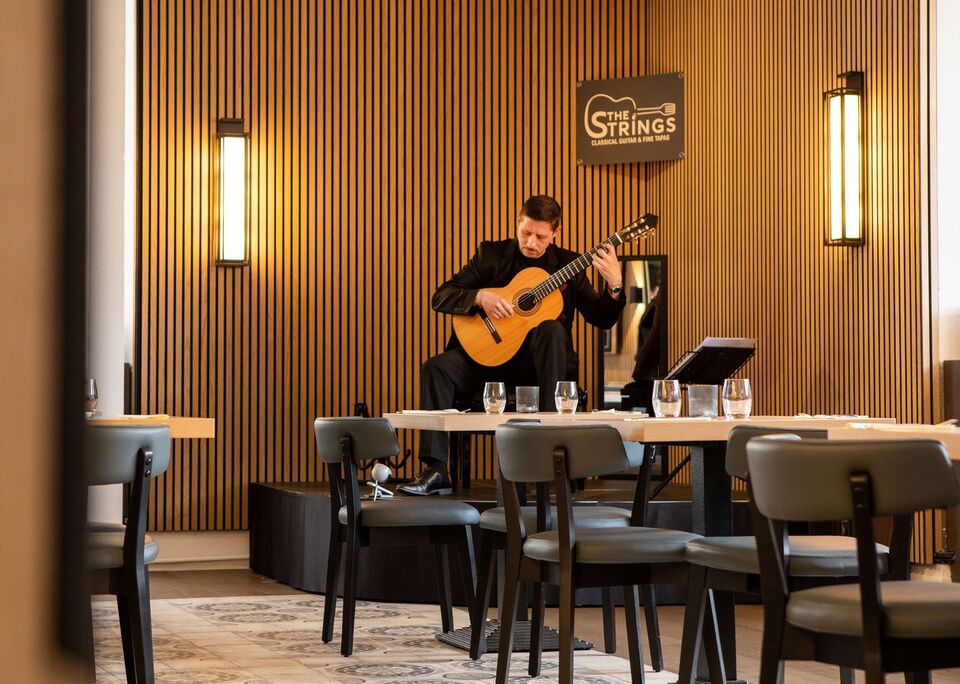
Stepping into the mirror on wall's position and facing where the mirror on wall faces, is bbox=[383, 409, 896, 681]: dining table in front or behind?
in front

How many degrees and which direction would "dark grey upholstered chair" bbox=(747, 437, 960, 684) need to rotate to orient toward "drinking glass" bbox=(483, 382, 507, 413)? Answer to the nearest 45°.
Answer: approximately 90° to its left

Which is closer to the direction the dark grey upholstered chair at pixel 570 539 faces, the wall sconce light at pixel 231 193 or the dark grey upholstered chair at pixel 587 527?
the dark grey upholstered chair

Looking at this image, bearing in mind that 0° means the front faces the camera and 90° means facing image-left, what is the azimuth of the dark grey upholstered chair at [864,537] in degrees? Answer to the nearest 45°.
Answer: approximately 225°

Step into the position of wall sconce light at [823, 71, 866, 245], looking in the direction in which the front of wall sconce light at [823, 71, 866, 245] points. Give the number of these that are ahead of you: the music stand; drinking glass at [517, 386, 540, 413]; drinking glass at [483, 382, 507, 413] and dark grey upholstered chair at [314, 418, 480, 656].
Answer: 4

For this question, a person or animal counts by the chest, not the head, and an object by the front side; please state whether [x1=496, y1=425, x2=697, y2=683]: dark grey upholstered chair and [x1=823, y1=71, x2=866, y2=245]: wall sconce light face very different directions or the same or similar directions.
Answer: very different directions

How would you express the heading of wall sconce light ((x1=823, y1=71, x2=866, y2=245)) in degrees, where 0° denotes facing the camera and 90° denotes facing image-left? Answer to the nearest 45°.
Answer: approximately 45°

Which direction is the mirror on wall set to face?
toward the camera

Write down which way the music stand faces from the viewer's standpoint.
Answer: facing away from the viewer and to the left of the viewer

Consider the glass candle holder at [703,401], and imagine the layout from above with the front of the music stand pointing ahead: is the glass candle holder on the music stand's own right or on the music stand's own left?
on the music stand's own left

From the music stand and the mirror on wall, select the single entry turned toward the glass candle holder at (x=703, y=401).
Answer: the mirror on wall

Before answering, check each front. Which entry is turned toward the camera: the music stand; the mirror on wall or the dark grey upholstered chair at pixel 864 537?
the mirror on wall

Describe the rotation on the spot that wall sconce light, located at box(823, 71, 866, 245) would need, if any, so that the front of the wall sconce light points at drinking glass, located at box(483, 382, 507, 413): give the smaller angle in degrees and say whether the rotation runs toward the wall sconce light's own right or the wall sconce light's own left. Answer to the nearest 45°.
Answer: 0° — it already faces it

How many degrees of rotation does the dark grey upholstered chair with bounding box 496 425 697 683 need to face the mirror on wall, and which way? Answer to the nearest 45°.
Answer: approximately 45° to its left

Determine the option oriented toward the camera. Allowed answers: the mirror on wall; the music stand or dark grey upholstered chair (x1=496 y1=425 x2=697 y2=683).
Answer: the mirror on wall

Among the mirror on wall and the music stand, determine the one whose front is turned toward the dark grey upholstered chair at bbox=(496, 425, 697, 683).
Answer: the mirror on wall

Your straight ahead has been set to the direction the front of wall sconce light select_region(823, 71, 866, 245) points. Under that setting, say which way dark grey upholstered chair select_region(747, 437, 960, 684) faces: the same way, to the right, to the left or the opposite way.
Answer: the opposite way

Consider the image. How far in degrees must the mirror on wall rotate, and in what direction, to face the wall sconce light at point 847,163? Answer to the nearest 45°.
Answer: approximately 45° to its left

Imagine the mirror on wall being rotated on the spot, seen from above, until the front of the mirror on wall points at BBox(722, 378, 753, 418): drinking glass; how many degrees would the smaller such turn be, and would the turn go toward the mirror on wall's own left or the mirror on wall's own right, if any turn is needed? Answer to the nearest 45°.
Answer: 0° — it already faces it

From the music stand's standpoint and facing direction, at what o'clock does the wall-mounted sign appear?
The wall-mounted sign is roughly at 1 o'clock from the music stand.
